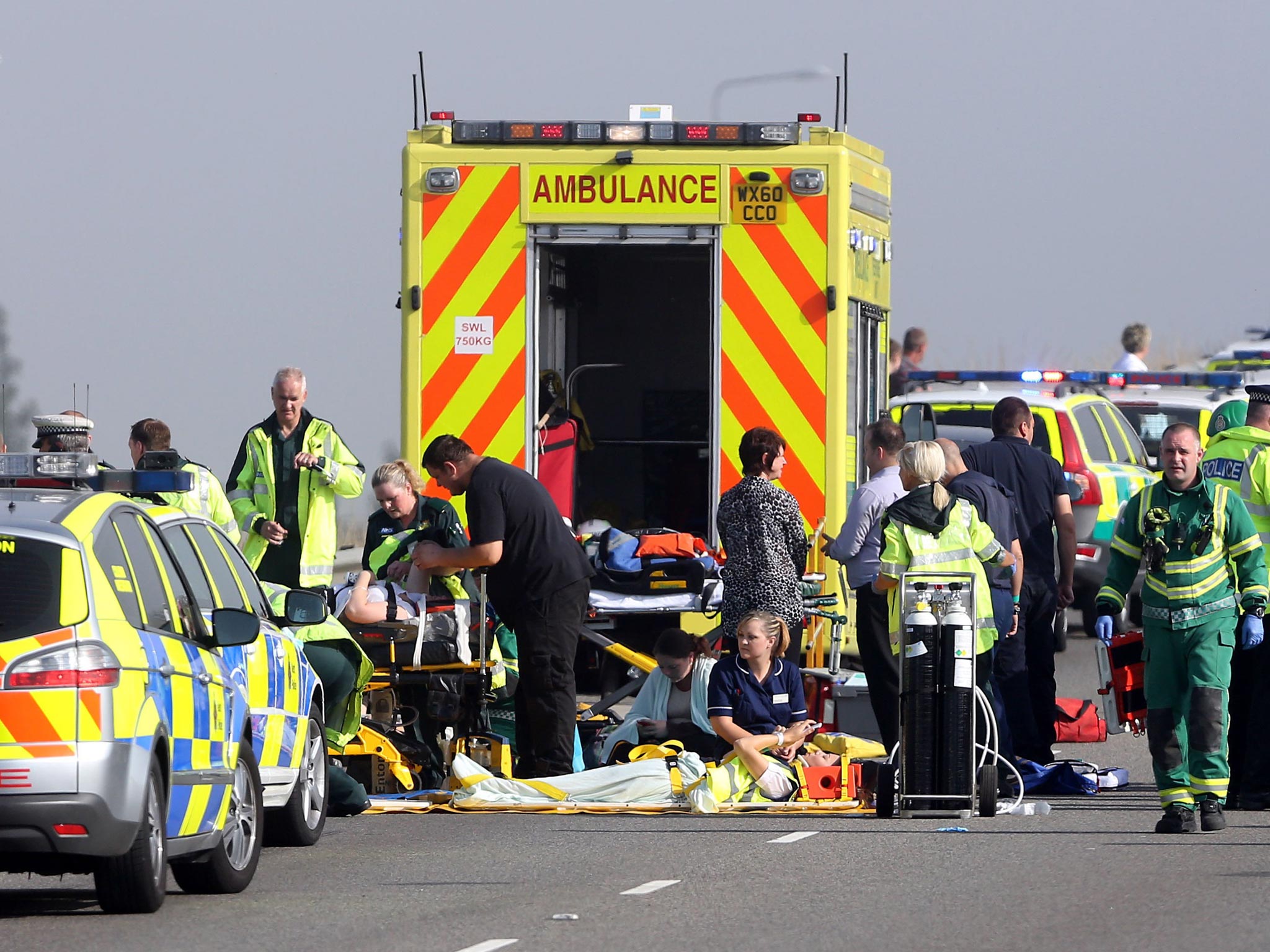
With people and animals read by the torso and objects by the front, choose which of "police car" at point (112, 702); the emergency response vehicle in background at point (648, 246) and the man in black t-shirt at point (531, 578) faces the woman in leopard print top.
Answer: the police car

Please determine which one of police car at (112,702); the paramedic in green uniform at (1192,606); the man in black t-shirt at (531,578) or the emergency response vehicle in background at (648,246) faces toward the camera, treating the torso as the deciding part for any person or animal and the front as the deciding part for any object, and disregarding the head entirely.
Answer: the paramedic in green uniform

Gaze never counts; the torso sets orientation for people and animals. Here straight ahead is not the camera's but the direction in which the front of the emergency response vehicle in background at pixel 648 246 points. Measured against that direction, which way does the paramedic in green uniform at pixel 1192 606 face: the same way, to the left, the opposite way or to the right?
the opposite way

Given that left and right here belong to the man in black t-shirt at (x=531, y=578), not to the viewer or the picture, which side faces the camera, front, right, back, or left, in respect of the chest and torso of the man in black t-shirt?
left

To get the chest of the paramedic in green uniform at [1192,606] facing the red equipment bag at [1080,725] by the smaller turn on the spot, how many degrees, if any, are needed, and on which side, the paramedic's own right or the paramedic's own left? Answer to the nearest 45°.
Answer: approximately 180°

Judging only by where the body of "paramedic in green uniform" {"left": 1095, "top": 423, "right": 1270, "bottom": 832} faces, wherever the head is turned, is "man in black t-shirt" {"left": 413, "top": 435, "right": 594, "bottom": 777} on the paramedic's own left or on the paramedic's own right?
on the paramedic's own right

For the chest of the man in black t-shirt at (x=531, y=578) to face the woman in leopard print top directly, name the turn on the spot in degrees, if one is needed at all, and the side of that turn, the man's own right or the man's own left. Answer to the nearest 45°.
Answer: approximately 180°

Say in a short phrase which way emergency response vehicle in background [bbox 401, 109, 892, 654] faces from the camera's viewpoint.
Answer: facing away from the viewer

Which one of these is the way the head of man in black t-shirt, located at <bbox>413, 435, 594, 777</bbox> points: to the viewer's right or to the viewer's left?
to the viewer's left

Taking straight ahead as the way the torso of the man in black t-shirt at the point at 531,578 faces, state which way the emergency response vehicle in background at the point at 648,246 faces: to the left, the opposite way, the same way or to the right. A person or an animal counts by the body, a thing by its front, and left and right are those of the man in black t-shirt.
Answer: to the right

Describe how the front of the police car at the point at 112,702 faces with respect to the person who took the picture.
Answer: facing away from the viewer and to the right of the viewer
